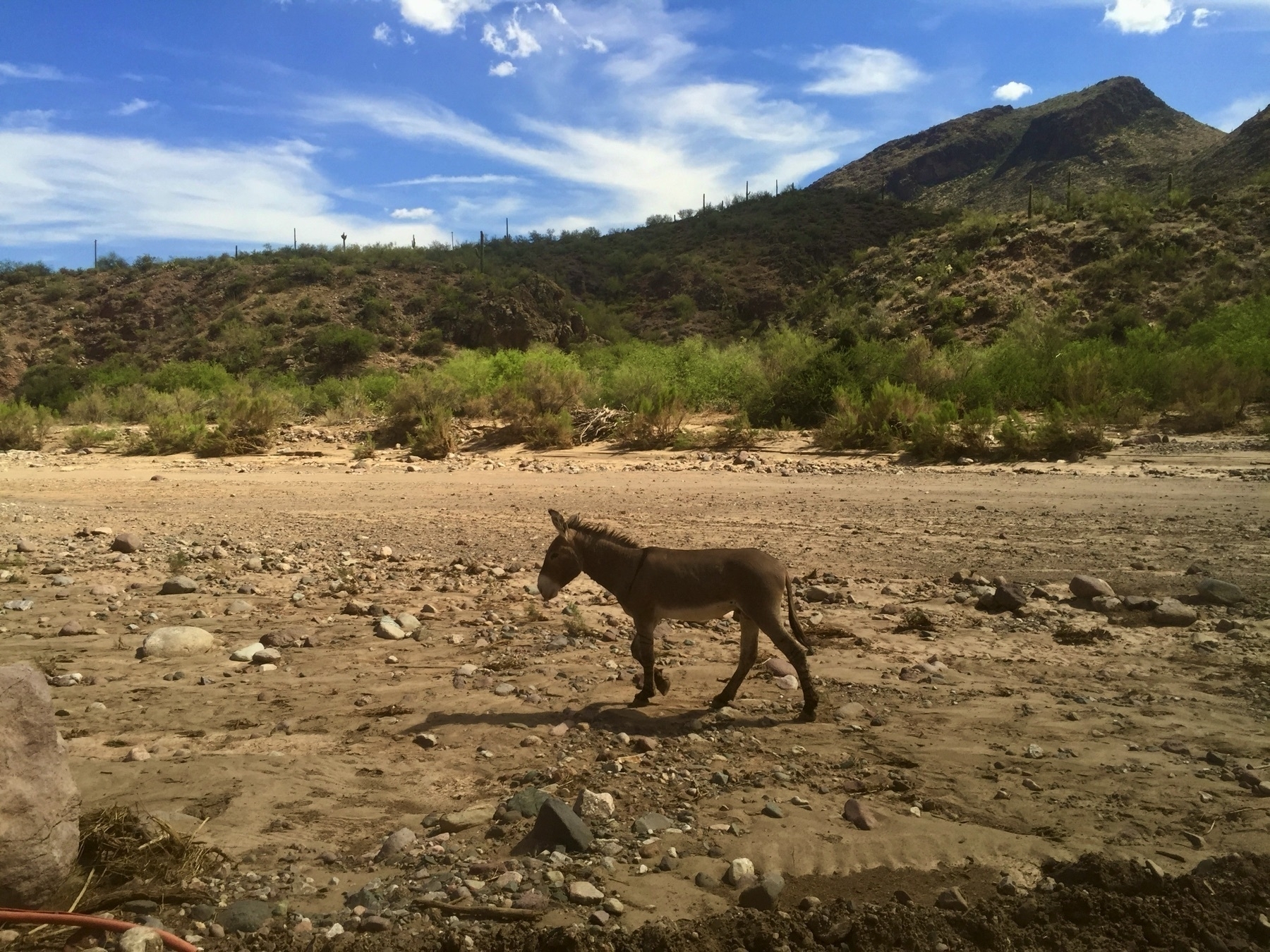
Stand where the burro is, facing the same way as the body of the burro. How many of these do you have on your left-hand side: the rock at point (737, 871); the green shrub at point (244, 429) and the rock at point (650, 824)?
2

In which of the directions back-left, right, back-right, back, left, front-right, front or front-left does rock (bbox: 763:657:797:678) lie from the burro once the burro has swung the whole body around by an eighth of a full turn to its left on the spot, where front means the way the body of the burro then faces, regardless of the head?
back

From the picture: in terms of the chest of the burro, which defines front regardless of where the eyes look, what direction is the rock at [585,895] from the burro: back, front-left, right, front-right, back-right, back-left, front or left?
left

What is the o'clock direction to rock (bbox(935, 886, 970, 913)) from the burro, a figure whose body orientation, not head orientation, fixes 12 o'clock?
The rock is roughly at 8 o'clock from the burro.

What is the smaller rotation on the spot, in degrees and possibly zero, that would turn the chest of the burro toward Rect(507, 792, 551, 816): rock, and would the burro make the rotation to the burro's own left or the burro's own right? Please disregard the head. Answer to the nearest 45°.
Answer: approximately 45° to the burro's own left

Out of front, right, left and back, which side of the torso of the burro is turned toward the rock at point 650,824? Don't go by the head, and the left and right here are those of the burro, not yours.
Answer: left

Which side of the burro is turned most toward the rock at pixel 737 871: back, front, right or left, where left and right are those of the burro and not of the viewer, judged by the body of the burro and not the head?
left

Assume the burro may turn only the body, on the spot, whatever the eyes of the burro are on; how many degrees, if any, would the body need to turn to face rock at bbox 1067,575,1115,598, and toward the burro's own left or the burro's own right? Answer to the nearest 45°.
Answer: approximately 135° to the burro's own right

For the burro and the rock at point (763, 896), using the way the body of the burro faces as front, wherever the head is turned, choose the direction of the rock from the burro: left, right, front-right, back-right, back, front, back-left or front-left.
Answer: left

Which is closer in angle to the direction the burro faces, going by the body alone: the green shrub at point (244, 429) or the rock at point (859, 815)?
the green shrub

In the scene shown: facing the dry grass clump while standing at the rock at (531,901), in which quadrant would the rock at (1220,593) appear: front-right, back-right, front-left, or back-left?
back-right

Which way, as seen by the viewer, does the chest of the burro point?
to the viewer's left

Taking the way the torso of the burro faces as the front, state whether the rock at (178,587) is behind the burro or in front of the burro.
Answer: in front

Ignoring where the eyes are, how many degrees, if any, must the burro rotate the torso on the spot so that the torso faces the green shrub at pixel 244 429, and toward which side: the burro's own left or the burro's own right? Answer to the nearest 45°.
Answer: approximately 45° to the burro's own right

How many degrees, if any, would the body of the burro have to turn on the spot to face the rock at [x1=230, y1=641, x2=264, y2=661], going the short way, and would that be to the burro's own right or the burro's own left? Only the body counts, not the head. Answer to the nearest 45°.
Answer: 0° — it already faces it

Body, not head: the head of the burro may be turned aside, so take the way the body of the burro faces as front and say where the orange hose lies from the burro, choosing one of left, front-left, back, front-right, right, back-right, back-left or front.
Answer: front-left

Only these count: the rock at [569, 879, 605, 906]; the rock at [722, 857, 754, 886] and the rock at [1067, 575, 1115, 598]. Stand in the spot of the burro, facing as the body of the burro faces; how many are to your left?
2

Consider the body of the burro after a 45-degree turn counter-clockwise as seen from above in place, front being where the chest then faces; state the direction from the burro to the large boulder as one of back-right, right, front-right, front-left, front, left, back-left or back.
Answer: front

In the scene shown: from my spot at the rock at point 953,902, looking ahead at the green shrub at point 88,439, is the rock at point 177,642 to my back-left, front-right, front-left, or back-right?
front-left
